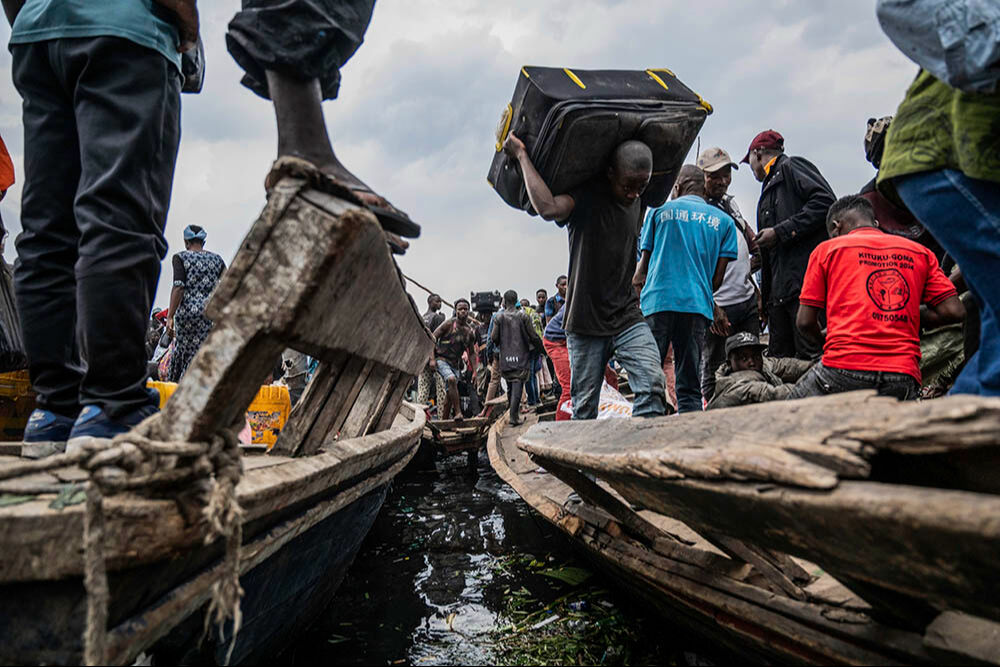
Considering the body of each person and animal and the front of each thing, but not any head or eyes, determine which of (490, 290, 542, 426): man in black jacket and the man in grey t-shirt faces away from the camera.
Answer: the man in black jacket

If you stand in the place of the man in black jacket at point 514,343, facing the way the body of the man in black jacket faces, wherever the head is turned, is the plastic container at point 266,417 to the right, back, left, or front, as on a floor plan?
back

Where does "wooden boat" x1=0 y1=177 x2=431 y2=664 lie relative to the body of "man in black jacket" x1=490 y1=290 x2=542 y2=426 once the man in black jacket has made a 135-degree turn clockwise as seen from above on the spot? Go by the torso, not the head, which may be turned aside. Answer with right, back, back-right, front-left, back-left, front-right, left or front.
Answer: front-right

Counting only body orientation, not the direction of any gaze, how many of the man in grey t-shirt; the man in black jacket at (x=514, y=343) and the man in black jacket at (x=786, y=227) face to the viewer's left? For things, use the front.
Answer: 1

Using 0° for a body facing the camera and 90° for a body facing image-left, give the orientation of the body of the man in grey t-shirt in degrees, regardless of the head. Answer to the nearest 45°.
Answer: approximately 315°

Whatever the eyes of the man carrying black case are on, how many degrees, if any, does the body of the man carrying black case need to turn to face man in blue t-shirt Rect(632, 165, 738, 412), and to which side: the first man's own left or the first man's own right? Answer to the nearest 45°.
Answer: approximately 90° to the first man's own left

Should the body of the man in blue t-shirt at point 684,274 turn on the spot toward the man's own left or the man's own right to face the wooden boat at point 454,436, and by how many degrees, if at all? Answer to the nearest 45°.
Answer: approximately 45° to the man's own left

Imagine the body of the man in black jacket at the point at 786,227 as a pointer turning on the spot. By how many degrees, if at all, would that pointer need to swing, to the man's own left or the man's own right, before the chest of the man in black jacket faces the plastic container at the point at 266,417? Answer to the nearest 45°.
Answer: approximately 45° to the man's own left

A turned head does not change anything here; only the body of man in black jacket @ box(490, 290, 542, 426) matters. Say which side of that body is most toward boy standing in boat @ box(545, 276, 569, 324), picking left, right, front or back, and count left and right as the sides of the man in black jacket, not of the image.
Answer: front

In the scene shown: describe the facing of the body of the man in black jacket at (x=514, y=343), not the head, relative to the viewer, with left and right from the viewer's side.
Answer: facing away from the viewer

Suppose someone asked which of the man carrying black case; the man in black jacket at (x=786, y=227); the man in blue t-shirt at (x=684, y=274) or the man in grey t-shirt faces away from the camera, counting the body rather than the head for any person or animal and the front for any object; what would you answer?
the man in blue t-shirt

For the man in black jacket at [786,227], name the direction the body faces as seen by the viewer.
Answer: to the viewer's left

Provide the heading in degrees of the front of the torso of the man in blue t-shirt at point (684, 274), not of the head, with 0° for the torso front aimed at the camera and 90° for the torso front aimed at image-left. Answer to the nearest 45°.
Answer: approximately 180°

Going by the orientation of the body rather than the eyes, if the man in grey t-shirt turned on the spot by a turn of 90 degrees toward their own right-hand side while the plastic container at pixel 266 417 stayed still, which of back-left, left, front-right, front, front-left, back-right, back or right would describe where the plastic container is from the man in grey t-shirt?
front

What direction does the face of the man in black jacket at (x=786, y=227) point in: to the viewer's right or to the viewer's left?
to the viewer's left
